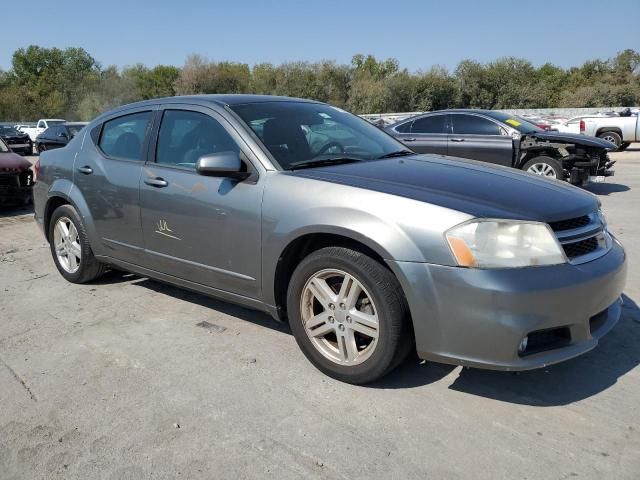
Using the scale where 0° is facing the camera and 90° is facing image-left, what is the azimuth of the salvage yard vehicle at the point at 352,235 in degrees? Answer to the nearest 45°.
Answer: approximately 315°

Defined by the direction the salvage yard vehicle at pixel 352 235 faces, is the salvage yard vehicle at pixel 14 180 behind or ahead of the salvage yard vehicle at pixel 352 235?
behind

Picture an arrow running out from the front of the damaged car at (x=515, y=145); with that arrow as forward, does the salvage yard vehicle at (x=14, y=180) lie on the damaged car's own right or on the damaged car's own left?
on the damaged car's own right

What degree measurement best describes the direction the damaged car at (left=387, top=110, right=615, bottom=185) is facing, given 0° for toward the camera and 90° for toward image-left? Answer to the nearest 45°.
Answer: approximately 315°

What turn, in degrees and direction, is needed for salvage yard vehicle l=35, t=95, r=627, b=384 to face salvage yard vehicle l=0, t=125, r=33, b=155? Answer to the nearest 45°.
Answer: approximately 180°

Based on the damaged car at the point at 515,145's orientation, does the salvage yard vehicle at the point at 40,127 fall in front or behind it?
behind

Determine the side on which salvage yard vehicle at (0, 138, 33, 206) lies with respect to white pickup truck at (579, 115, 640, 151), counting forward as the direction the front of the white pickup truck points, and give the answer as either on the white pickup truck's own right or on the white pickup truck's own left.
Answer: on the white pickup truck's own right

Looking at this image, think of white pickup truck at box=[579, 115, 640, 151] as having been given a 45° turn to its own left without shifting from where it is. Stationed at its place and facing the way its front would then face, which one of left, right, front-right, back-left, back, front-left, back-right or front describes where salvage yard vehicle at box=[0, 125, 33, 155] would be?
back-left

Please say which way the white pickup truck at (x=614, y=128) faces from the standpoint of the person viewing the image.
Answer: facing to the right of the viewer

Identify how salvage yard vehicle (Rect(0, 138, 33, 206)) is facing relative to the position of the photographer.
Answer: facing the viewer and to the right of the viewer

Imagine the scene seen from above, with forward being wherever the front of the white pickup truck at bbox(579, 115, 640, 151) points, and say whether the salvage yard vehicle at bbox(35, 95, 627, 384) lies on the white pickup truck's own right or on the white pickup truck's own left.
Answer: on the white pickup truck's own right

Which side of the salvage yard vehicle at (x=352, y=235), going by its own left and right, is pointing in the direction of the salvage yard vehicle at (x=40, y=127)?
back
